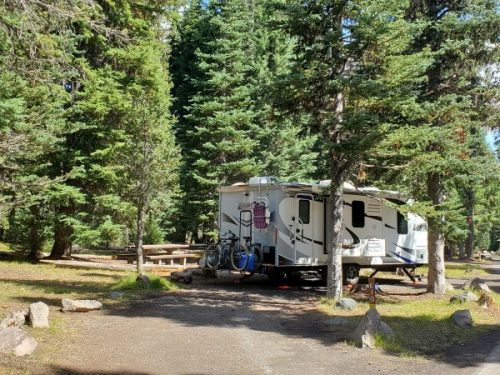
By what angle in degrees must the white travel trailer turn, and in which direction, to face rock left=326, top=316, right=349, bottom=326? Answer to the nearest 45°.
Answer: approximately 135° to its right

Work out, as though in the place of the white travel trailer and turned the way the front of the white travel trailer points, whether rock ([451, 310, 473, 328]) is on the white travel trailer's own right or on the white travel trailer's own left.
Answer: on the white travel trailer's own right

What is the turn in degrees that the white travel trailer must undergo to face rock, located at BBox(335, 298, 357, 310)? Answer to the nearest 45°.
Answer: approximately 135° to its right

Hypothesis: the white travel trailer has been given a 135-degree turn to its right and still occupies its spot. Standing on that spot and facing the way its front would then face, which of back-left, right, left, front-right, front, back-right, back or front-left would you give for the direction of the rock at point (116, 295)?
front-right

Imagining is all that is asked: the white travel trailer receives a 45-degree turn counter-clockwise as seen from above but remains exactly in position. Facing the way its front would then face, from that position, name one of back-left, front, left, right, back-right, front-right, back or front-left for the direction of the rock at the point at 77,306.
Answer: back-left

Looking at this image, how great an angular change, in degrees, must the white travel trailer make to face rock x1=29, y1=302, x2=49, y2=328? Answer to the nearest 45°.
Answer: approximately 180°

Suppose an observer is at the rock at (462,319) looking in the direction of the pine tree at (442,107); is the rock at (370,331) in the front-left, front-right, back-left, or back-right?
back-left

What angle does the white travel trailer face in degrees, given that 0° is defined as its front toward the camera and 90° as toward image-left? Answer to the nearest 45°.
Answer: approximately 225°
